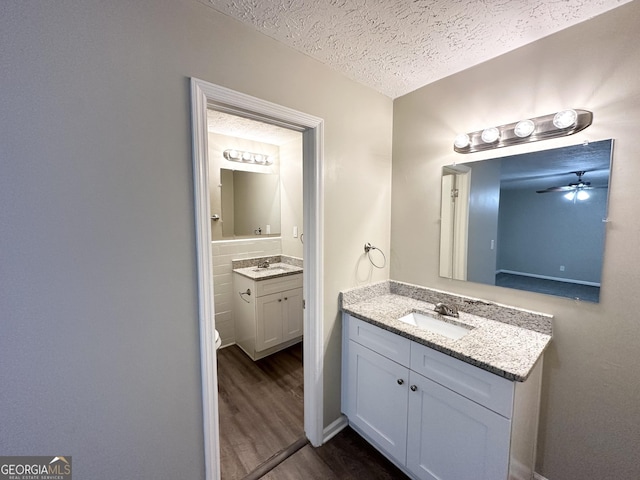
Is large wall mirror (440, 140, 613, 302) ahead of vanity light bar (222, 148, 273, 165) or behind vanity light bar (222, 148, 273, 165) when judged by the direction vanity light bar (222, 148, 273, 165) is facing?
ahead

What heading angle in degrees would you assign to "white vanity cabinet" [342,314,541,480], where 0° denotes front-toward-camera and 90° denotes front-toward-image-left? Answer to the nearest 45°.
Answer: approximately 45°

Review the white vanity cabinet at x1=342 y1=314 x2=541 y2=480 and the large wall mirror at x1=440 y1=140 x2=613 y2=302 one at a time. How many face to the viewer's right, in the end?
0

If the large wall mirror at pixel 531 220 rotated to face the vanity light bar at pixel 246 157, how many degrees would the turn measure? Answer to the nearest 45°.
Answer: approximately 45° to its right

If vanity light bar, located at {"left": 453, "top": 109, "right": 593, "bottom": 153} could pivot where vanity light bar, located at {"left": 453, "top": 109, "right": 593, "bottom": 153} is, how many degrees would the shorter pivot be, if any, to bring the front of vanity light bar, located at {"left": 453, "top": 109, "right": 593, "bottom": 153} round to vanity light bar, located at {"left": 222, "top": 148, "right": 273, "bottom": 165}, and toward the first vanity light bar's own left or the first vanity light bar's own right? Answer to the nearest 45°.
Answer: approximately 45° to the first vanity light bar's own right

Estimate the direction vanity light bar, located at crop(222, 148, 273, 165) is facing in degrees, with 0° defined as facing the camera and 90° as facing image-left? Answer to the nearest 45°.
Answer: approximately 315°

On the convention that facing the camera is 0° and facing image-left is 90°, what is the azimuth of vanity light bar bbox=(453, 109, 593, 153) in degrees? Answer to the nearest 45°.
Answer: approximately 45°

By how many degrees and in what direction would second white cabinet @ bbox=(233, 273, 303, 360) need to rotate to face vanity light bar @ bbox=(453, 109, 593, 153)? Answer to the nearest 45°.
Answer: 0° — it already faces it

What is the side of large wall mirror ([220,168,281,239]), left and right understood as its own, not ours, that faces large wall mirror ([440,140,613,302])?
front

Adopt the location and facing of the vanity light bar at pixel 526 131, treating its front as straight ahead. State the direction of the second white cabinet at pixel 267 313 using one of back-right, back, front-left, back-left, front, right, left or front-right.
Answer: front-right
